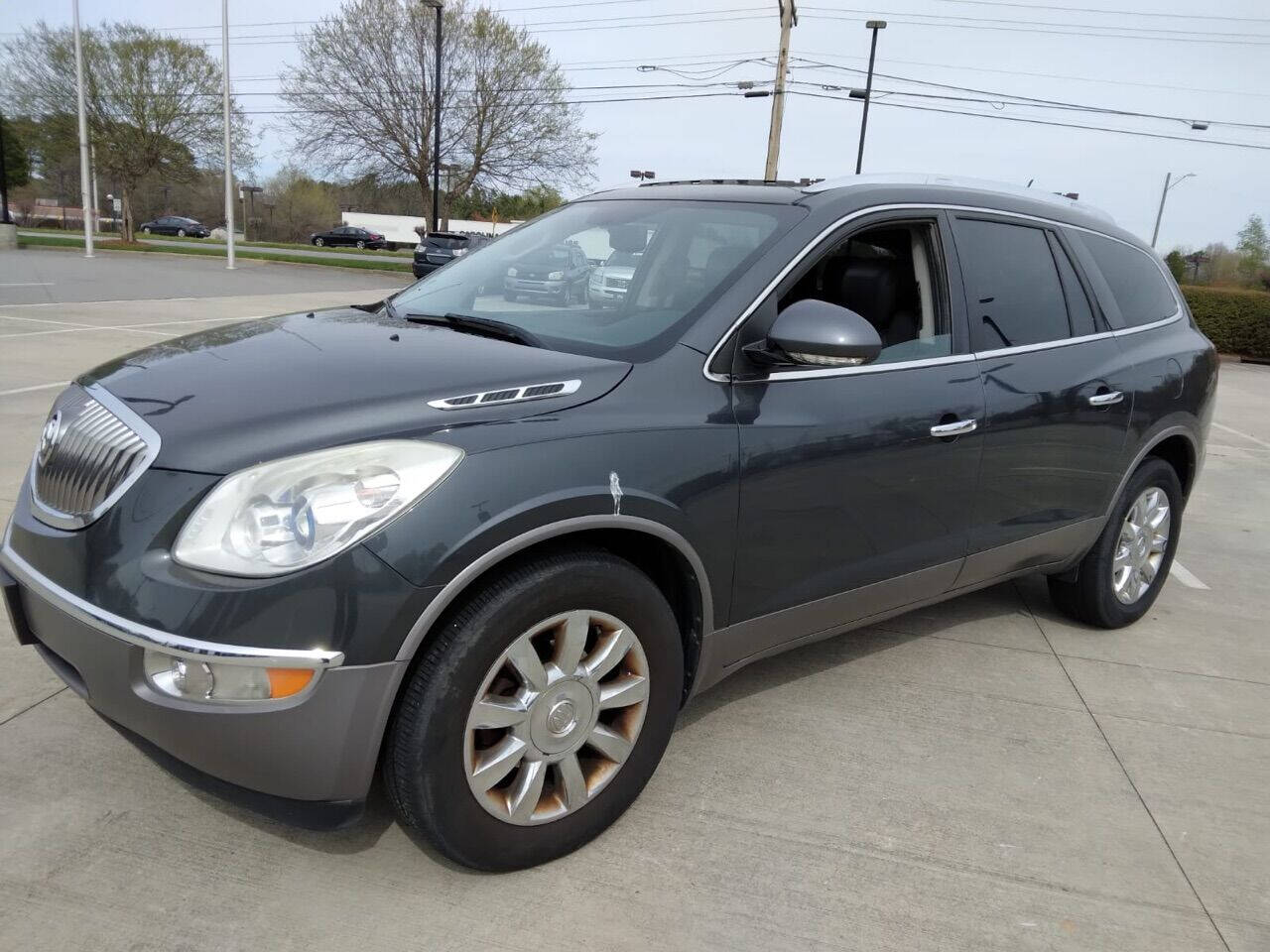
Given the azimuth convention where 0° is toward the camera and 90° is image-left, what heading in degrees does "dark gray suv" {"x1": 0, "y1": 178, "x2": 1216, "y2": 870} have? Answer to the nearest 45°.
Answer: approximately 45°

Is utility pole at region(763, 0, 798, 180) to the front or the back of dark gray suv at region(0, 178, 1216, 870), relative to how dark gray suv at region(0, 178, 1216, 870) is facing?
to the back

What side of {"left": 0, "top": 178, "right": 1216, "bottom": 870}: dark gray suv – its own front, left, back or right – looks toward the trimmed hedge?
back

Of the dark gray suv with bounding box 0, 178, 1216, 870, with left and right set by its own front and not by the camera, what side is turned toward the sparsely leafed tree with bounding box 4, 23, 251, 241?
right

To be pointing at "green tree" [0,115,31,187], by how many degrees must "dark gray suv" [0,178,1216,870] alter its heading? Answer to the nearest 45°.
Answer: approximately 90° to its right

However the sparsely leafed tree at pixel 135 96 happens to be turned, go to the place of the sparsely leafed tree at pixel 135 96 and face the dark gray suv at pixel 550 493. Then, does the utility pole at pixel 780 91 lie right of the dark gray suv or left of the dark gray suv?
left

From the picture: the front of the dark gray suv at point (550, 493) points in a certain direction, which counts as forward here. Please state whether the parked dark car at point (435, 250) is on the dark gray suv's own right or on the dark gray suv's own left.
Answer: on the dark gray suv's own right
